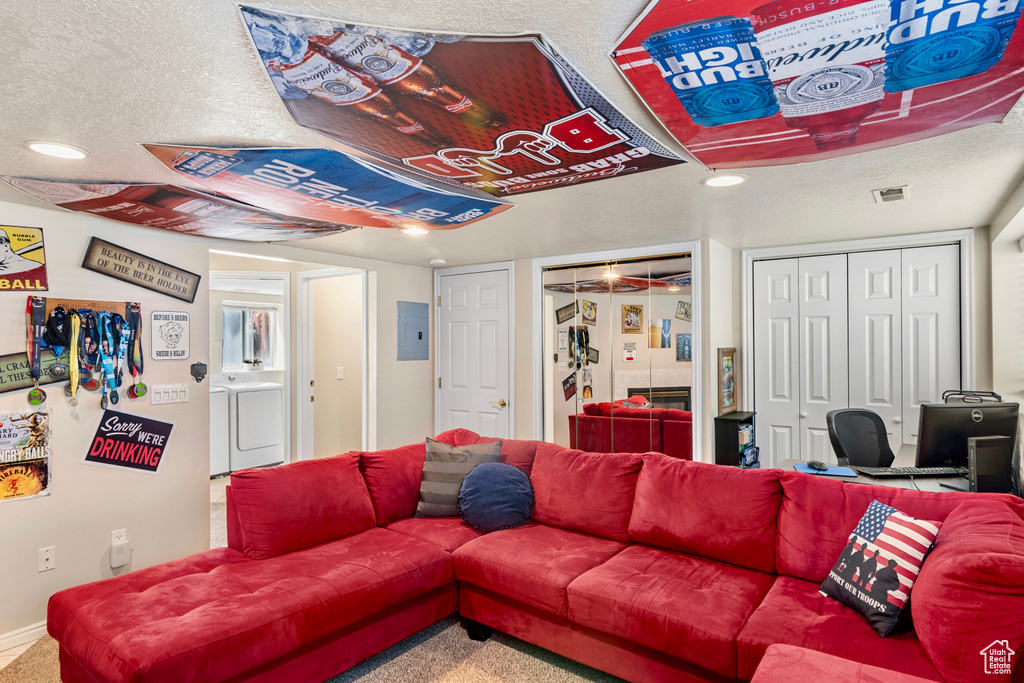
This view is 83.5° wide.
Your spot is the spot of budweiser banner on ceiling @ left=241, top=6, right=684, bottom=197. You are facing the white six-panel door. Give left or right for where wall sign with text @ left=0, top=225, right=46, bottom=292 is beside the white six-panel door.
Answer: left

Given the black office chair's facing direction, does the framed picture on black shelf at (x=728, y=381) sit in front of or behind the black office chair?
behind
